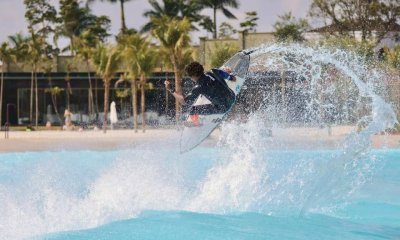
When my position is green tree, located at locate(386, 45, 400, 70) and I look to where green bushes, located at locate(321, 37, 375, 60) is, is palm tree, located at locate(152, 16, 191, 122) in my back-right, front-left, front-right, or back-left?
front-left

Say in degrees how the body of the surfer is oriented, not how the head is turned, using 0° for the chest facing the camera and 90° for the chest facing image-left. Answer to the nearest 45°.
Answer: approximately 135°

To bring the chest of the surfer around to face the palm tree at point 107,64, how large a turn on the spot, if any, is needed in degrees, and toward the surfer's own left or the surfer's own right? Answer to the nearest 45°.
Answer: approximately 45° to the surfer's own right

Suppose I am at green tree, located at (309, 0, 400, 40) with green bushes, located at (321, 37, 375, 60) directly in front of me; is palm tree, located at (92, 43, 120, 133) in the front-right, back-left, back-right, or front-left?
front-right

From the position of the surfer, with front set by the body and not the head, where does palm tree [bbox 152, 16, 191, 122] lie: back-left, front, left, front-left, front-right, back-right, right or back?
front-right

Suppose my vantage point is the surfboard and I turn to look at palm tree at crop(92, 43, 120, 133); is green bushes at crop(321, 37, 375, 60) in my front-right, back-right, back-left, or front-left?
front-right
